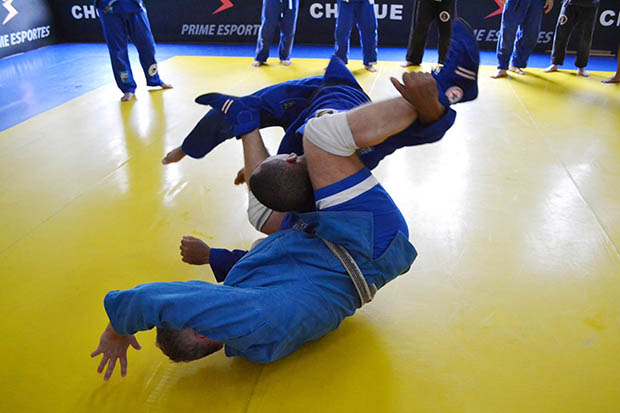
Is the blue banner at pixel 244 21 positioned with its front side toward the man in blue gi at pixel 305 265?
yes

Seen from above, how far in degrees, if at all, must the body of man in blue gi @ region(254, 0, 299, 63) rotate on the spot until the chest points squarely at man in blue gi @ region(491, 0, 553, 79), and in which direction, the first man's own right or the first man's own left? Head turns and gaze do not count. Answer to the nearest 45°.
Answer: approximately 90° to the first man's own left

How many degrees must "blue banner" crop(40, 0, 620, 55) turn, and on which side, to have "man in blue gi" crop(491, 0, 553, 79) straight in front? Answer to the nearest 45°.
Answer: approximately 45° to its left

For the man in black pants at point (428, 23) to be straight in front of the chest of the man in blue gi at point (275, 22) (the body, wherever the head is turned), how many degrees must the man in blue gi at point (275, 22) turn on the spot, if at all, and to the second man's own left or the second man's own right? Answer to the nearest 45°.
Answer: approximately 90° to the second man's own left

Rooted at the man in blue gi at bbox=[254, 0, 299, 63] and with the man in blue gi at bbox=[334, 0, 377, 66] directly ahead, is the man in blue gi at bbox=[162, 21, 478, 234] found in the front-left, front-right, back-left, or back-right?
front-right

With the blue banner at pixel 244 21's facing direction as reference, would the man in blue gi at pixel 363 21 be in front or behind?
in front

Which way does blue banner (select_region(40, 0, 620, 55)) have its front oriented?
toward the camera

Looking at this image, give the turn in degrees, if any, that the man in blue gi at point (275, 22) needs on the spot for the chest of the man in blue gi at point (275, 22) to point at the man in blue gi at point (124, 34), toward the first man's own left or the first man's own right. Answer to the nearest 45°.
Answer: approximately 45° to the first man's own right

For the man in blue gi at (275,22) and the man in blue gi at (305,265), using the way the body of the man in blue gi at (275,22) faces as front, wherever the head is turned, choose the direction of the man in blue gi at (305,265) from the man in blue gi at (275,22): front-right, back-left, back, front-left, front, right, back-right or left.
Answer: front

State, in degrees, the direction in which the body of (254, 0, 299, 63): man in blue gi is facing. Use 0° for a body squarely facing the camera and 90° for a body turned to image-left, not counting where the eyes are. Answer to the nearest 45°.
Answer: approximately 0°

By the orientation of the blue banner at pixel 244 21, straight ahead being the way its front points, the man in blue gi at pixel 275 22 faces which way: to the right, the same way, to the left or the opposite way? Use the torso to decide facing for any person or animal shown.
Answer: the same way

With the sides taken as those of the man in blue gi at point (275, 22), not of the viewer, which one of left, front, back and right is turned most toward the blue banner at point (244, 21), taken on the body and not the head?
back

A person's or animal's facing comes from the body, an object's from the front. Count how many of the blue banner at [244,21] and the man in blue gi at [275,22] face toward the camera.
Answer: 2
